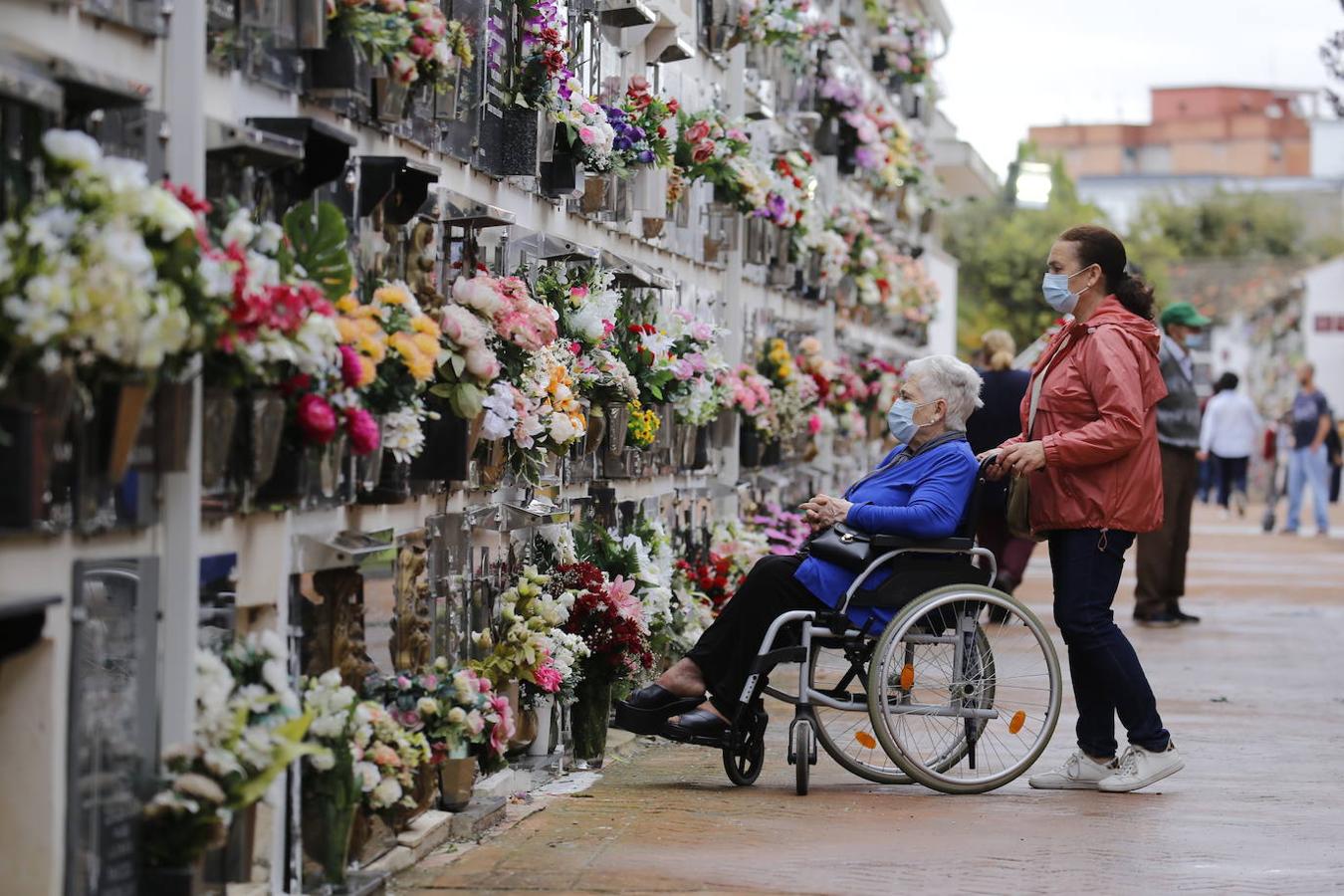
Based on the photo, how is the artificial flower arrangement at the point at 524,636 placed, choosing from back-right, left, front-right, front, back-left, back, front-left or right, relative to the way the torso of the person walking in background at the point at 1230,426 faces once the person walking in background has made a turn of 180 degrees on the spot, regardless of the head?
front

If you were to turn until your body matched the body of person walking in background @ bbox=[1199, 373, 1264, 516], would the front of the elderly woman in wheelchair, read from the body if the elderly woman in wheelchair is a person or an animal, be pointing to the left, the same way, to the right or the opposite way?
to the left

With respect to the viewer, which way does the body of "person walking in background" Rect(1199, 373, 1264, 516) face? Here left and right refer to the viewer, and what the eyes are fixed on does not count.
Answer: facing away from the viewer

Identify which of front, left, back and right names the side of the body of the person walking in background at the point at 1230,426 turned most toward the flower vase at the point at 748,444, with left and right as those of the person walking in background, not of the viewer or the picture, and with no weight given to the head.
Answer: back

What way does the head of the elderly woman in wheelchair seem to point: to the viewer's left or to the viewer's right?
to the viewer's left

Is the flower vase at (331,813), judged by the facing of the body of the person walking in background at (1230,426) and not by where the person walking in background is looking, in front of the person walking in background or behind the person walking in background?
behind

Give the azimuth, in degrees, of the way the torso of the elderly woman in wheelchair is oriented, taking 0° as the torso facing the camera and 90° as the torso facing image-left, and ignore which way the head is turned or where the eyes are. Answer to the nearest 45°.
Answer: approximately 90°

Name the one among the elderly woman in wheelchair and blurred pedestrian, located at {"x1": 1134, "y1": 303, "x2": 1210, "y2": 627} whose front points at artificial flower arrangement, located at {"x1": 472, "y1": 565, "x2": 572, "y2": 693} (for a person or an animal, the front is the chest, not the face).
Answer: the elderly woman in wheelchair
